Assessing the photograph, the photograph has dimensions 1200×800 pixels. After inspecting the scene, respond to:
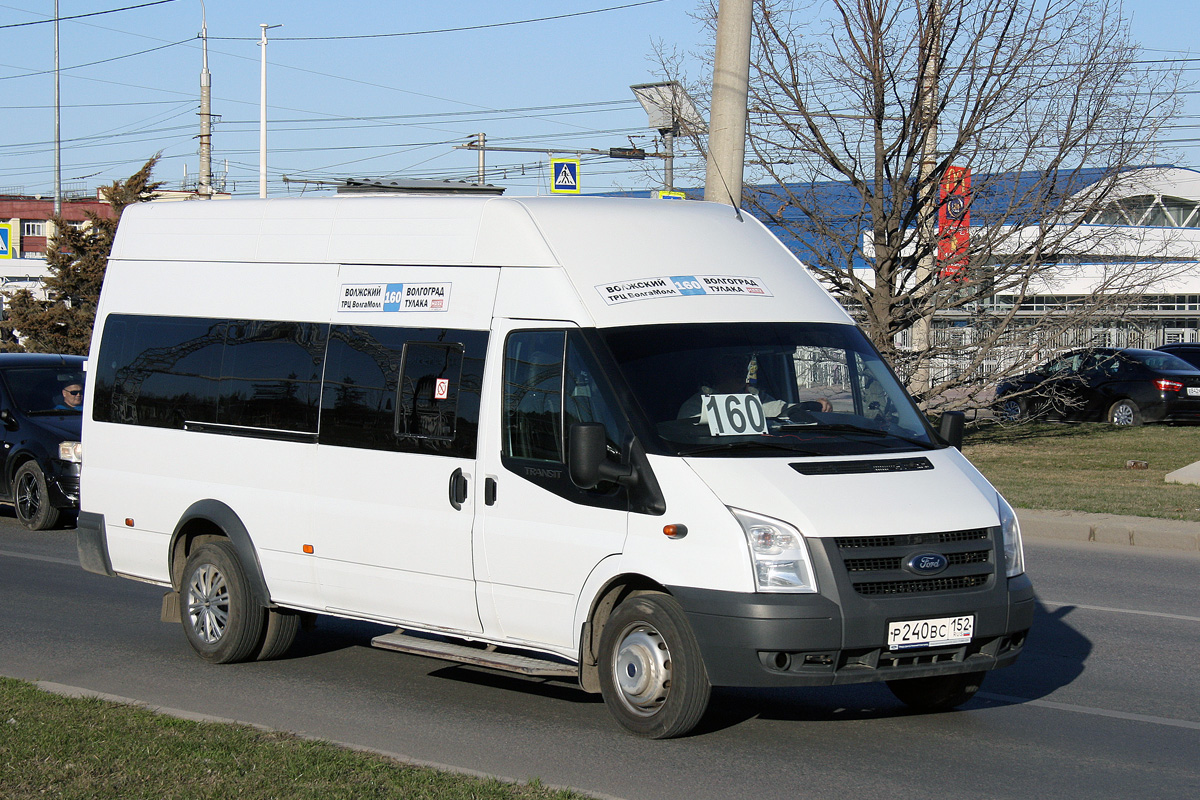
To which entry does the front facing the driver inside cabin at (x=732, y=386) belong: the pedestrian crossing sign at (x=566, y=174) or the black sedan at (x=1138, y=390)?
the pedestrian crossing sign

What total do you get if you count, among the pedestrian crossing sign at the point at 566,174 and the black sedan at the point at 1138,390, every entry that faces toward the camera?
1

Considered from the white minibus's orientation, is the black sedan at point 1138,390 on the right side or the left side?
on its left

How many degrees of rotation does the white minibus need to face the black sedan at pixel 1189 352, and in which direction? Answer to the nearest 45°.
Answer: approximately 90° to its left

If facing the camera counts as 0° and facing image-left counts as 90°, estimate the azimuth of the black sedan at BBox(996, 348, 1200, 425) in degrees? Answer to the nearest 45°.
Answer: approximately 135°

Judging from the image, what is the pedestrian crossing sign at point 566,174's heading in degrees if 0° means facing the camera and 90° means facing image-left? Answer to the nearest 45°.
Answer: approximately 0°

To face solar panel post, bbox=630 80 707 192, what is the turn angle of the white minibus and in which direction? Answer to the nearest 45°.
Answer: approximately 135° to its left

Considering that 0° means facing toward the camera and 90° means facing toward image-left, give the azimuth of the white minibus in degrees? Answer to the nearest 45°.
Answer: approximately 315°

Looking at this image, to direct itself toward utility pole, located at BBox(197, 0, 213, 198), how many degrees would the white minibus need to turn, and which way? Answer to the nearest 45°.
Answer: approximately 135° to its left

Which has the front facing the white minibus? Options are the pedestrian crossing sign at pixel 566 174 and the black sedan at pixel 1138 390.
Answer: the pedestrian crossing sign
